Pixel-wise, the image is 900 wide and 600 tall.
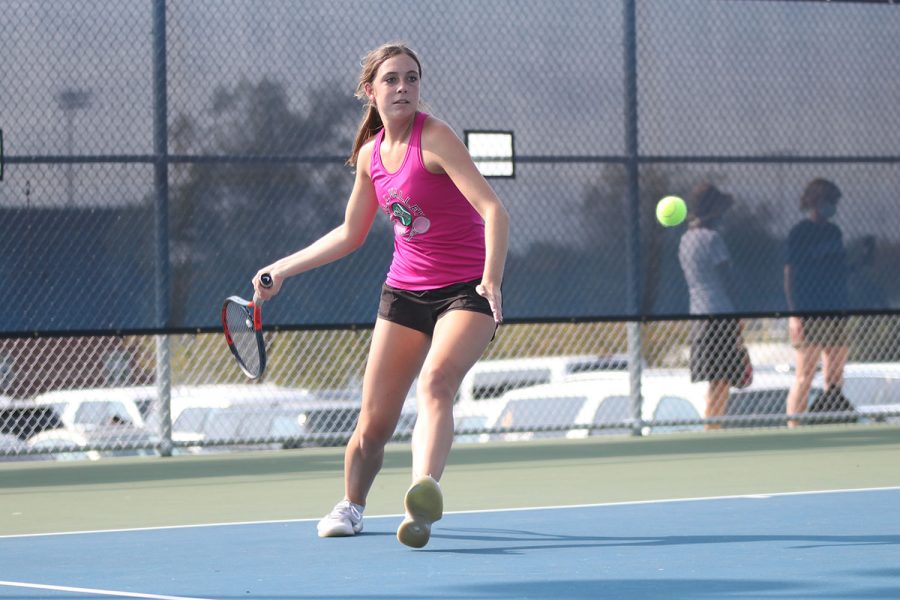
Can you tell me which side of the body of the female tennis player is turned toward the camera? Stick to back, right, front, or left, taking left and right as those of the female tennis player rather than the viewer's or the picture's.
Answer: front

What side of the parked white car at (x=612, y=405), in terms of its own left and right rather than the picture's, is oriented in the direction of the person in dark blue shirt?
left

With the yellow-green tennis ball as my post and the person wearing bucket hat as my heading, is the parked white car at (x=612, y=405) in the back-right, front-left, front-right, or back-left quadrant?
front-left

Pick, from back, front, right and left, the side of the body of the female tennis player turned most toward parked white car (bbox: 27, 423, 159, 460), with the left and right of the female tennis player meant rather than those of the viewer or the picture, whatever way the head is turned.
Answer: back

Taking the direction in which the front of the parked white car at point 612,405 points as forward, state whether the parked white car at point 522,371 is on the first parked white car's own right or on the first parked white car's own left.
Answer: on the first parked white car's own right
